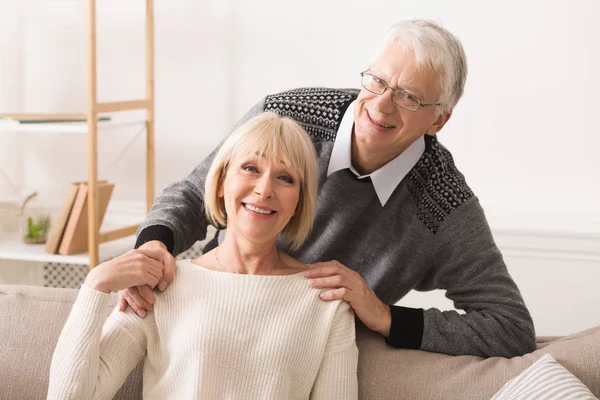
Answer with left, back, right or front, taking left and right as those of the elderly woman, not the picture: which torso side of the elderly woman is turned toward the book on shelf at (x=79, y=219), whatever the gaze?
back

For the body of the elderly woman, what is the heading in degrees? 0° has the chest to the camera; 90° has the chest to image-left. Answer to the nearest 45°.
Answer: approximately 0°

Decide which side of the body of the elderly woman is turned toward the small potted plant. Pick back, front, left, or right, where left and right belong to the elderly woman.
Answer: back

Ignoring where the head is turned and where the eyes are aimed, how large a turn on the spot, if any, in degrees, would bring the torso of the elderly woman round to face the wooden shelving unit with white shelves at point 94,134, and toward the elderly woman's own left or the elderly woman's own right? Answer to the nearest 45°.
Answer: approximately 180°

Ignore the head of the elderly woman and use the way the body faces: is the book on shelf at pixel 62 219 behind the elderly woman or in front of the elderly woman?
behind
